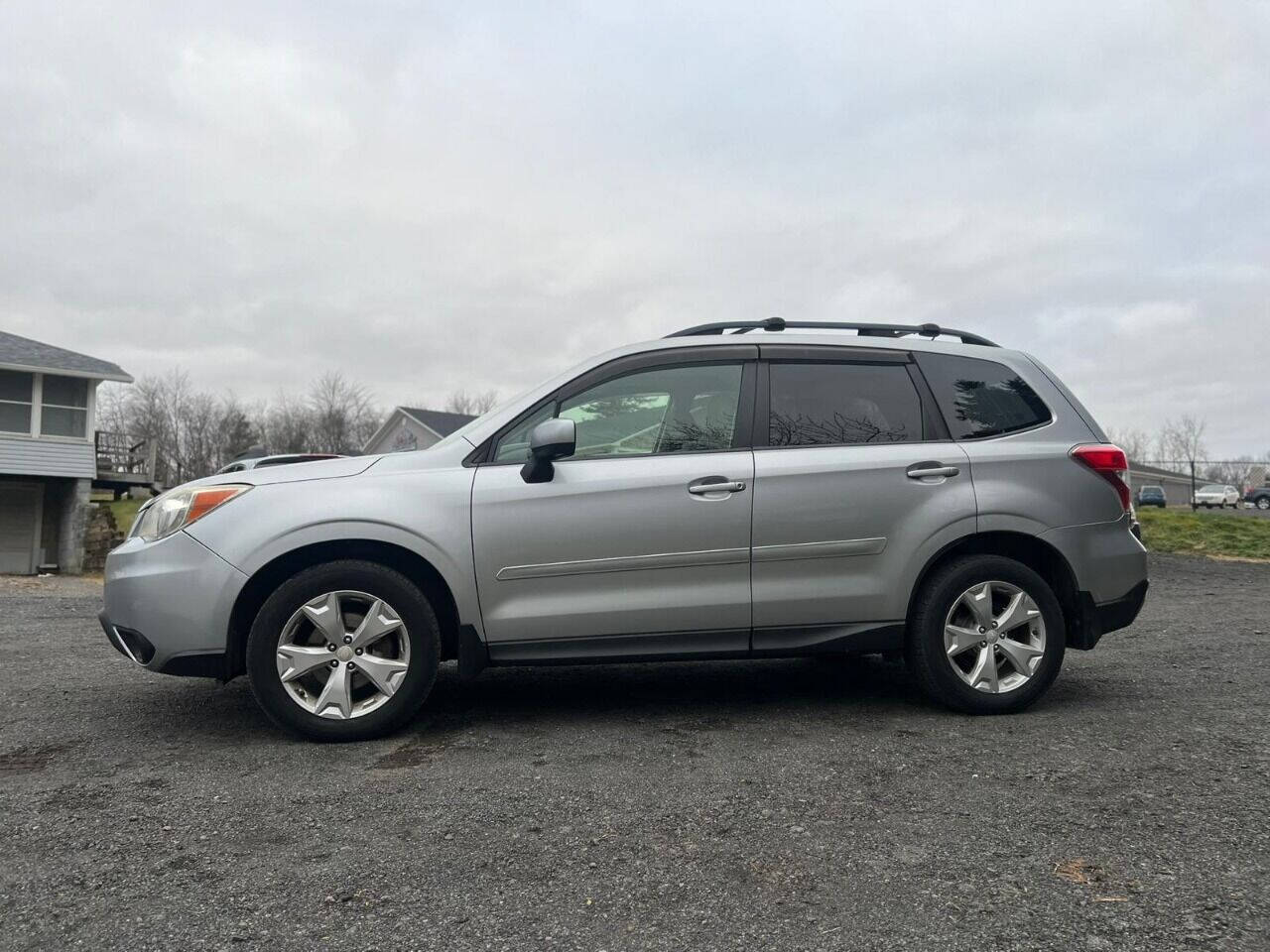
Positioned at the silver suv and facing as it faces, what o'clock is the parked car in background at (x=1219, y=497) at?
The parked car in background is roughly at 4 o'clock from the silver suv.

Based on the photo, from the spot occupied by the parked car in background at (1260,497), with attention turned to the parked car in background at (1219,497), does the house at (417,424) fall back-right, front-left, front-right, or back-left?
front-left

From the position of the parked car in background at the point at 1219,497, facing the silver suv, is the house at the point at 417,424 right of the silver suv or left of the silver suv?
right

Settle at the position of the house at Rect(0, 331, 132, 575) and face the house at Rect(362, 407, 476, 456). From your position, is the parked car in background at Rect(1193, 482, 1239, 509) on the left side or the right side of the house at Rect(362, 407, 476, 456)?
right

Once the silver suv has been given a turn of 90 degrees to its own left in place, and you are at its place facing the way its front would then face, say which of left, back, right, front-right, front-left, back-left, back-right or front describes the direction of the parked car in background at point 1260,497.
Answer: back-left

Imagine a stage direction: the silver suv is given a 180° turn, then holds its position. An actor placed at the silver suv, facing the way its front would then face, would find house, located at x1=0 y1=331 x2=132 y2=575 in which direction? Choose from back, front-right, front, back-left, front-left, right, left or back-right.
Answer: back-left

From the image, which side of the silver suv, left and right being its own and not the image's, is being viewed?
left
